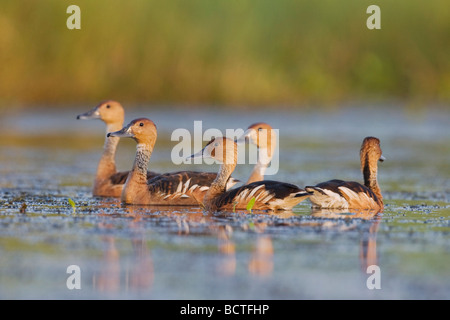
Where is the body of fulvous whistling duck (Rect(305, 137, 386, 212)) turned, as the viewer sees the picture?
to the viewer's right

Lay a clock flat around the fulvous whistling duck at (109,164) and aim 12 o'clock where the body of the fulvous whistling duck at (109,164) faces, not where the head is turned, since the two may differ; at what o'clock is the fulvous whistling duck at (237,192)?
the fulvous whistling duck at (237,192) is roughly at 8 o'clock from the fulvous whistling duck at (109,164).

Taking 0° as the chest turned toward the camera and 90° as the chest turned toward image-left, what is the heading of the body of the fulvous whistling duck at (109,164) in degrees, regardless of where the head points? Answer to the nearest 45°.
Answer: approximately 90°

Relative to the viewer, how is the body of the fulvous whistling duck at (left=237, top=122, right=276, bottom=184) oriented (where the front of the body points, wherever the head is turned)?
to the viewer's left

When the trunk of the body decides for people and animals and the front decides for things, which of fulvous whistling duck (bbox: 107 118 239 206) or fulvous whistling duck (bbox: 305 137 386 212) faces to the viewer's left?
fulvous whistling duck (bbox: 107 118 239 206)

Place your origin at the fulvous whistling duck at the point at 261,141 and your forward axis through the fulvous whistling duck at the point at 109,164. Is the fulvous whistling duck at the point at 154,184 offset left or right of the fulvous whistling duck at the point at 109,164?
left

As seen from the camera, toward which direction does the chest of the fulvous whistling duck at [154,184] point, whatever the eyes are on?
to the viewer's left

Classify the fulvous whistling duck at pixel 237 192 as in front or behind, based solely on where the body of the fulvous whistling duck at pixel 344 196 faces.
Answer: behind

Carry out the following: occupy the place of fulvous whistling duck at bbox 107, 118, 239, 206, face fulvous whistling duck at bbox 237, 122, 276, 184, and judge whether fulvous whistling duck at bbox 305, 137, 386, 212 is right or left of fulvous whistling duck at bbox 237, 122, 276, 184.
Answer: right

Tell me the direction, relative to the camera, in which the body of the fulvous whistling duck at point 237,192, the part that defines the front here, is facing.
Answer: to the viewer's left

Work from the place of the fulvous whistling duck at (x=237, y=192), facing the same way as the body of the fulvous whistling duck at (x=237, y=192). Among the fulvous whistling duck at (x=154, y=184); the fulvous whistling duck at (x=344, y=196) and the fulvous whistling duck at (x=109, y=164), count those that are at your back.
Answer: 1

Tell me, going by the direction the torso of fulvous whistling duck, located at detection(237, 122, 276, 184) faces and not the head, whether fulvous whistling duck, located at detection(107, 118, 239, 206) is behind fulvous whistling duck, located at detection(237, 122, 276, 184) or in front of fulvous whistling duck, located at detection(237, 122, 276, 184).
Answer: in front
